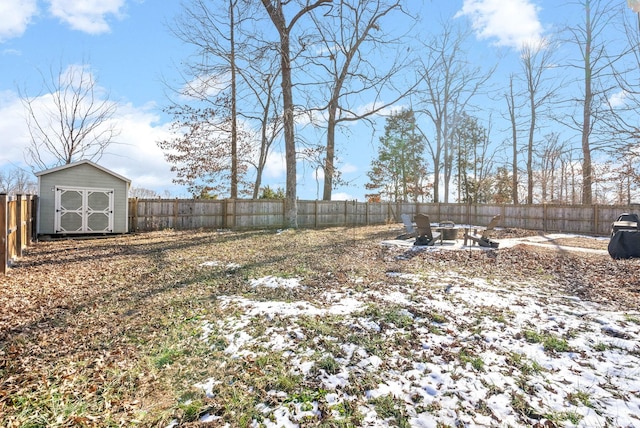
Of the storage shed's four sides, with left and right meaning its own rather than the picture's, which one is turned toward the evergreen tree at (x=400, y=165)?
left

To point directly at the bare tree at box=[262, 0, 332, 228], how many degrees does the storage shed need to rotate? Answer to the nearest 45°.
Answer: approximately 45° to its left

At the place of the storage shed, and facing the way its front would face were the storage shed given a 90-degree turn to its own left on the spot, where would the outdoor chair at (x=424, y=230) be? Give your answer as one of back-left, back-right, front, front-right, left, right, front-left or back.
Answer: front-right

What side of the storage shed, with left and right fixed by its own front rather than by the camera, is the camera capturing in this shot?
front

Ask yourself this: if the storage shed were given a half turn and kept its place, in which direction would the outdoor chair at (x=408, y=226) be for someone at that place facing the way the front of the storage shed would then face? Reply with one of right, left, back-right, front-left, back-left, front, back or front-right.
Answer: back-right
